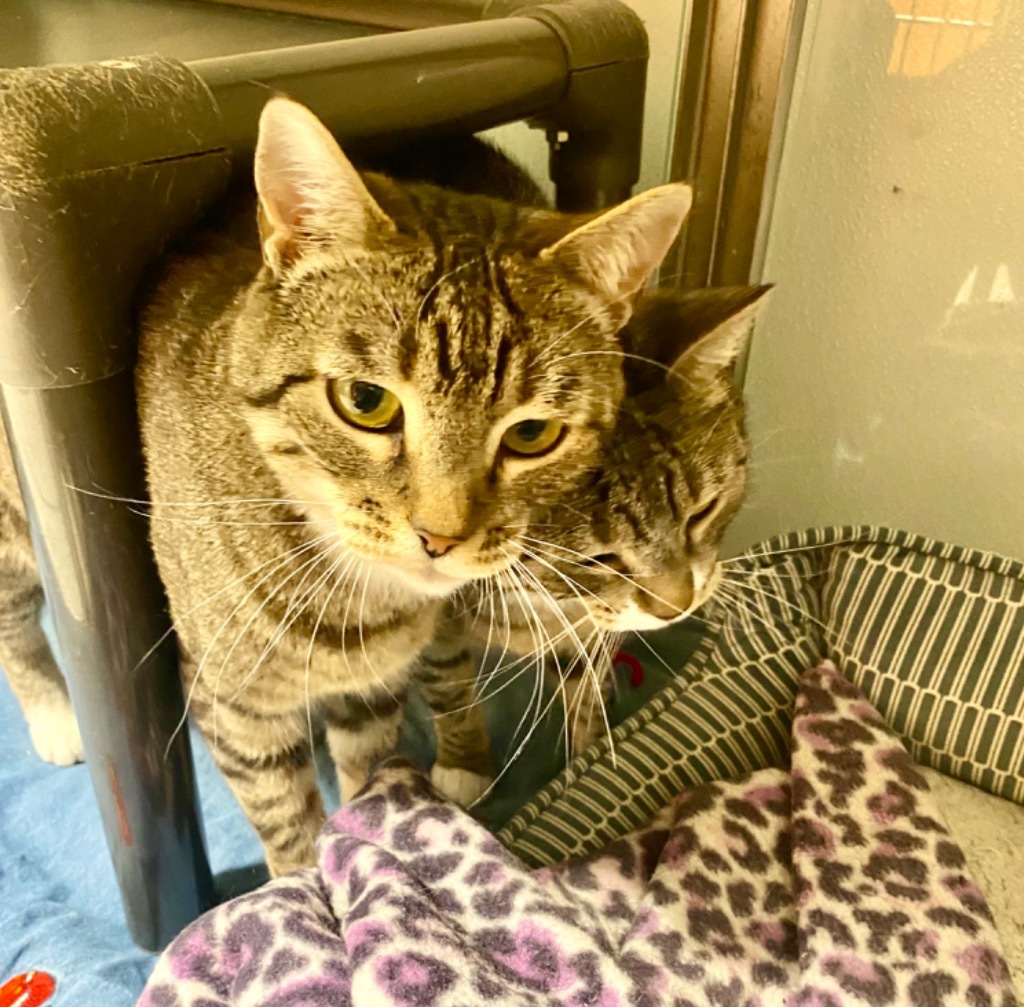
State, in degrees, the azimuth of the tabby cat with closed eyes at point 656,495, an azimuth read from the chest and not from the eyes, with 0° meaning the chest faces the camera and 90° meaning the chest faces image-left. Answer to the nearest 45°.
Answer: approximately 315°

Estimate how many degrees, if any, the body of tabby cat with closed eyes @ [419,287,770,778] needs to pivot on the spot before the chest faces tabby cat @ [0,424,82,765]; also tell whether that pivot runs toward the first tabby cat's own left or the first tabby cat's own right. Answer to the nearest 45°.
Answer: approximately 135° to the first tabby cat's own right
